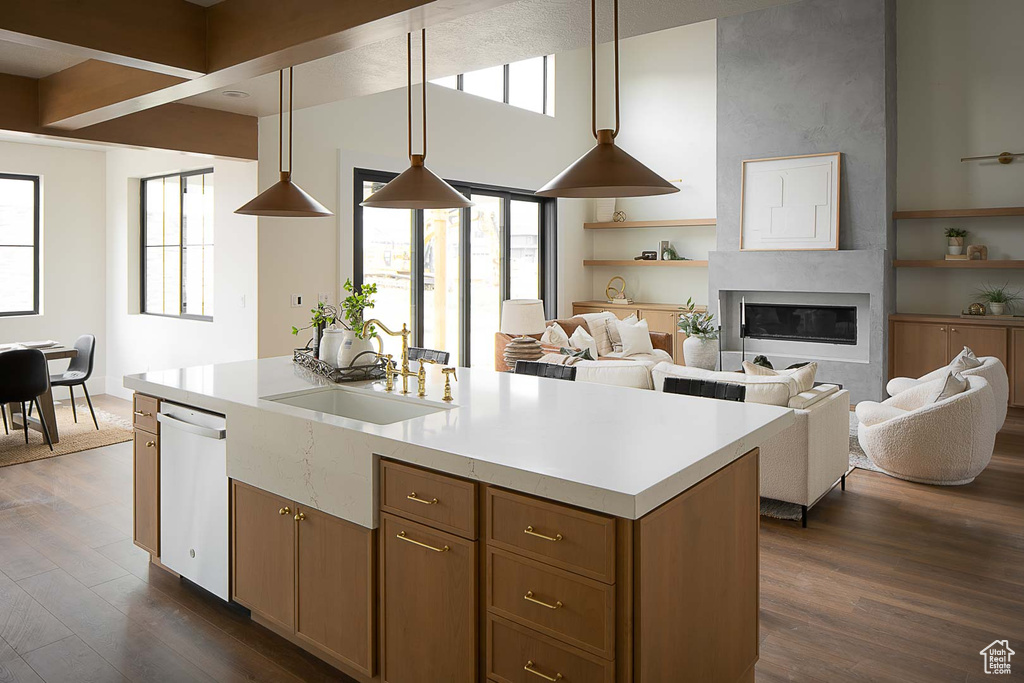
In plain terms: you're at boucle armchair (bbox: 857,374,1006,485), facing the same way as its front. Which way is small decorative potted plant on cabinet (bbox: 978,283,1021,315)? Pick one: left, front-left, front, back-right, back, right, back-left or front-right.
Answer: right

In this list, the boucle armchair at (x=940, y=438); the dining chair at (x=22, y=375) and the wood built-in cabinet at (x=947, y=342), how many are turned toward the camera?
1

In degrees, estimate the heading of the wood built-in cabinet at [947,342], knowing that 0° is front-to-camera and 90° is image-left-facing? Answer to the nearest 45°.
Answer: approximately 0°

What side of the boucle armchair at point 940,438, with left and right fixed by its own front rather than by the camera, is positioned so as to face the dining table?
front

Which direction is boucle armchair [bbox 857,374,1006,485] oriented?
to the viewer's left

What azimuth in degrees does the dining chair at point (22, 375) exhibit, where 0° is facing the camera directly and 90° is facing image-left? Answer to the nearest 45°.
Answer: approximately 180°

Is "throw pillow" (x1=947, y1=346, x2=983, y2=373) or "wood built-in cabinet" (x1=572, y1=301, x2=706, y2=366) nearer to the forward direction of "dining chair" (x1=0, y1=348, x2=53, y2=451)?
the wood built-in cabinet

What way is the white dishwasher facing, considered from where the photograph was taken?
facing the viewer and to the left of the viewer

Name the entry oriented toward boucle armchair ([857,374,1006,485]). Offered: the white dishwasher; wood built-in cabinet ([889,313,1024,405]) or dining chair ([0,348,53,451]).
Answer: the wood built-in cabinet
